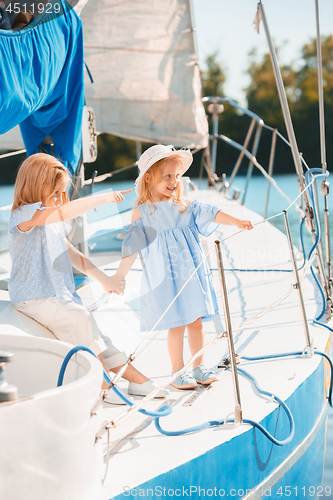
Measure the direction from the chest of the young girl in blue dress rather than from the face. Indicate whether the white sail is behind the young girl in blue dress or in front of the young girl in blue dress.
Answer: behind

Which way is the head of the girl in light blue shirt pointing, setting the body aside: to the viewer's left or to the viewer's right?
to the viewer's right

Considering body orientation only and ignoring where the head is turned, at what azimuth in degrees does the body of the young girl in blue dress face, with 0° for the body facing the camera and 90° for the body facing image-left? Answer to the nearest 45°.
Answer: approximately 0°
